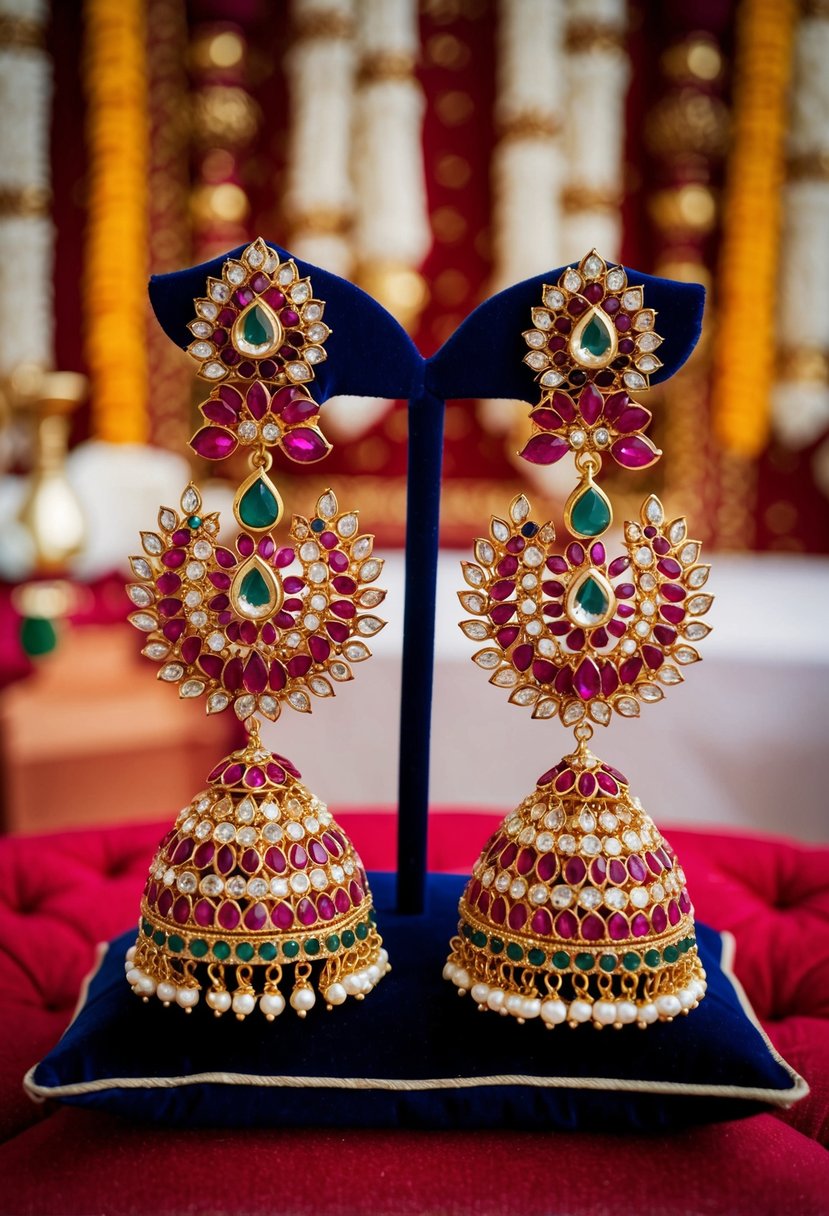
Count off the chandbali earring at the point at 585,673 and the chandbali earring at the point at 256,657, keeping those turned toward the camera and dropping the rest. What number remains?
2

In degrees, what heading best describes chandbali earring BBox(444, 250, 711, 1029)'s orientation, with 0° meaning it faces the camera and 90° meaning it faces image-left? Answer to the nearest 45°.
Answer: approximately 0°

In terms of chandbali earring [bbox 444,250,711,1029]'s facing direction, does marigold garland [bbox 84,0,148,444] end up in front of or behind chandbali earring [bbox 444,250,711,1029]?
behind

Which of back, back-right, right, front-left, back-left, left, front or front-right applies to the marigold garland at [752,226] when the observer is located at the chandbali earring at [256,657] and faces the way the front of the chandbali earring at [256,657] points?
back-left

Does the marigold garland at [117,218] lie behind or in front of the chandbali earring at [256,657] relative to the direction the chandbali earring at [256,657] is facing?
behind

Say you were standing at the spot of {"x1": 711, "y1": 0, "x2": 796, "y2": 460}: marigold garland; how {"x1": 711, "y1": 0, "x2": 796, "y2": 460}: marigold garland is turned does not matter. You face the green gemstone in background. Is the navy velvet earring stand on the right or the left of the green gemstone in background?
left

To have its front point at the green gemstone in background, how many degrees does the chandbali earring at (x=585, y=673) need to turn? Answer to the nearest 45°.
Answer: approximately 135° to its right
